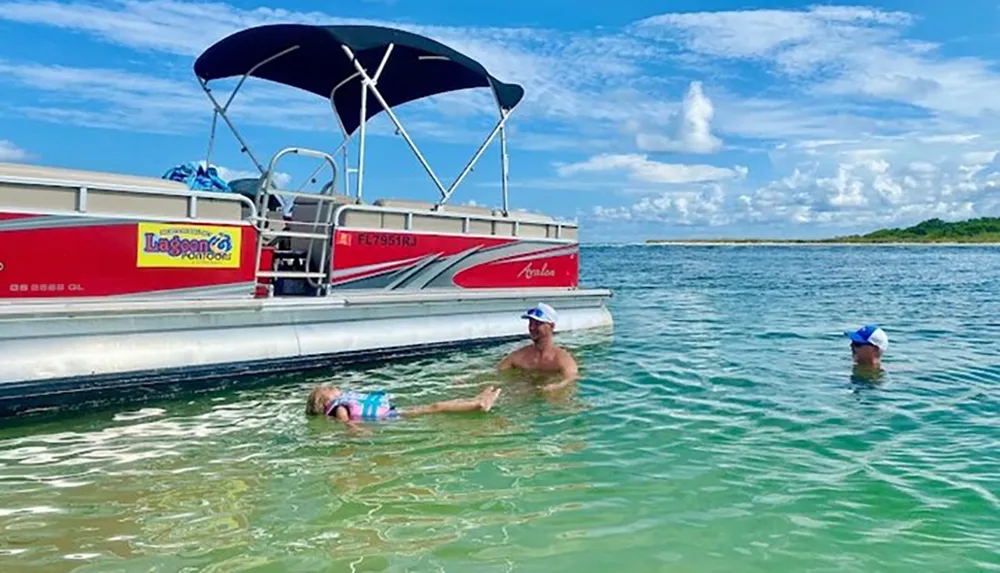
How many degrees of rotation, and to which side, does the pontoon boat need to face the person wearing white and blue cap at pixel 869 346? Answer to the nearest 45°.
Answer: approximately 45° to its right

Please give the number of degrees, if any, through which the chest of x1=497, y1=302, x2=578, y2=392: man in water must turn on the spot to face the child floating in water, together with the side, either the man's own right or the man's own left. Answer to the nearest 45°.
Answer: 0° — they already face them

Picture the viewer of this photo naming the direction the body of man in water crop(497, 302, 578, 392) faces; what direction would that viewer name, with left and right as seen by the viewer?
facing the viewer and to the left of the viewer

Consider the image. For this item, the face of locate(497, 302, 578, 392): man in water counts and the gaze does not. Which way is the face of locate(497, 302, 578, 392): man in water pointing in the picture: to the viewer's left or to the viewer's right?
to the viewer's left

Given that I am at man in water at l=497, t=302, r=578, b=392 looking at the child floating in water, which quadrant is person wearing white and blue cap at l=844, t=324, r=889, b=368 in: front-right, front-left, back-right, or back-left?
back-left

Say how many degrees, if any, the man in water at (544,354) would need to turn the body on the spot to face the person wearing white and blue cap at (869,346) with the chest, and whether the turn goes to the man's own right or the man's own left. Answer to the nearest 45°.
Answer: approximately 135° to the man's own left

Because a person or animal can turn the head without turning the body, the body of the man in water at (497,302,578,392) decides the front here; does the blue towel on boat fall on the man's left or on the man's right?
on the man's right

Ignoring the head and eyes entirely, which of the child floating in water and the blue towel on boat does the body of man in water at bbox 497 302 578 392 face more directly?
the child floating in water

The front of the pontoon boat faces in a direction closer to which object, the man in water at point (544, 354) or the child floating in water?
the man in water

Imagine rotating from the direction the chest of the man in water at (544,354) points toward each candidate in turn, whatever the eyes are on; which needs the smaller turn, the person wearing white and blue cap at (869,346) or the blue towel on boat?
the blue towel on boat

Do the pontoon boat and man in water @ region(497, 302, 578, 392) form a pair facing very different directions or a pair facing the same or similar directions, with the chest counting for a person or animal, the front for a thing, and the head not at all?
very different directions

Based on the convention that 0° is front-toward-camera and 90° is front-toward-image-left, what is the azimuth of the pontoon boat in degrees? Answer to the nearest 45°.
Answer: approximately 225°

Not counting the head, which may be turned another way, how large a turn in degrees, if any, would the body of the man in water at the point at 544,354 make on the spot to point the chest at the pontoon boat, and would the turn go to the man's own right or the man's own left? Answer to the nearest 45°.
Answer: approximately 45° to the man's own right
